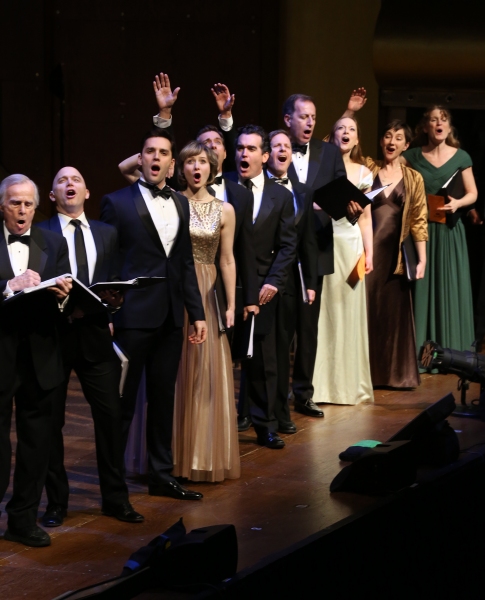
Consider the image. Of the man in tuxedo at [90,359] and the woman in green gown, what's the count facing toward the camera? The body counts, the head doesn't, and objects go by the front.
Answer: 2

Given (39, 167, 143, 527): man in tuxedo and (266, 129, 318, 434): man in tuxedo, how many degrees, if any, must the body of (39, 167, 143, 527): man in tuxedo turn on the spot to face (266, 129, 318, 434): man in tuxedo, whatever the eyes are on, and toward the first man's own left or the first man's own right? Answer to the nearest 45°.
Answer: approximately 135° to the first man's own left

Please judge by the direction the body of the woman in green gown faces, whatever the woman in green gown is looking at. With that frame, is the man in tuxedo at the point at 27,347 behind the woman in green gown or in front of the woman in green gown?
in front

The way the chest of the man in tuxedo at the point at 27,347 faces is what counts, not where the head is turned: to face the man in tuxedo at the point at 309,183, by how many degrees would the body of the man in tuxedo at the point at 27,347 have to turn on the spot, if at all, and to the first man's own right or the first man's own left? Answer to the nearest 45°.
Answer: approximately 135° to the first man's own left

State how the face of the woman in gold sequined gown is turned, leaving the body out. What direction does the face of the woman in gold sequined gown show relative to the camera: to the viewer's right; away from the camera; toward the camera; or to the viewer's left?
toward the camera

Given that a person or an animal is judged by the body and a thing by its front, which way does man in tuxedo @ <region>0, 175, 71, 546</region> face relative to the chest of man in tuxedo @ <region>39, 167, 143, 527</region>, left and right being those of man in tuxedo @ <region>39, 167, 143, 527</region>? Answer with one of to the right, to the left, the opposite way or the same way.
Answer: the same way

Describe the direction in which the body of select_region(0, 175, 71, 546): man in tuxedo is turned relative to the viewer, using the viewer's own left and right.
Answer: facing the viewer

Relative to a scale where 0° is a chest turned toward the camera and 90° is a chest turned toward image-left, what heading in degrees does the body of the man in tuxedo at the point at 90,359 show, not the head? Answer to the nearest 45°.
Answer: approximately 0°

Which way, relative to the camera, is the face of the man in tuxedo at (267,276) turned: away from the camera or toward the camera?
toward the camera

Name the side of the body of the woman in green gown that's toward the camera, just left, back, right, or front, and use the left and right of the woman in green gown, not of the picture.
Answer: front

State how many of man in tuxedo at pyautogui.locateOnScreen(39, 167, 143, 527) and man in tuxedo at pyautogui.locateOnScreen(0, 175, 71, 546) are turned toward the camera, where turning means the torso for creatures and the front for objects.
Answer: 2

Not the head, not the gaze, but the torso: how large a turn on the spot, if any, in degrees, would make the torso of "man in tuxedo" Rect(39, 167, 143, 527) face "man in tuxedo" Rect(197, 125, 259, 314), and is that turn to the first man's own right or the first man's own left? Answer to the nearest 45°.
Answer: approximately 135° to the first man's own left

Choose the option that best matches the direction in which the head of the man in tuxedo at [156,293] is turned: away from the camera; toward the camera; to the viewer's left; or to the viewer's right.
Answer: toward the camera

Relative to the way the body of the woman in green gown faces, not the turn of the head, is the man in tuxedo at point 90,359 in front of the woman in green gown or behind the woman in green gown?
in front

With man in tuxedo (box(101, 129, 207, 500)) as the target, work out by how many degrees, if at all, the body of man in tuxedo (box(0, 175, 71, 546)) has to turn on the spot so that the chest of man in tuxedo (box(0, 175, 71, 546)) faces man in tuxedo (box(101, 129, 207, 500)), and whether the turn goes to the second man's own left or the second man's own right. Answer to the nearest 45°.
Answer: approximately 135° to the second man's own left

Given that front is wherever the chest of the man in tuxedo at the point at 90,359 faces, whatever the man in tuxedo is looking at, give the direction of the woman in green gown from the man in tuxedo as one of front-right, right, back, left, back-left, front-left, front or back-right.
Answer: back-left

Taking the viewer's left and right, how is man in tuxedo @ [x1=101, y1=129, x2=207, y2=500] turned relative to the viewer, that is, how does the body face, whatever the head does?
facing the viewer and to the right of the viewer
